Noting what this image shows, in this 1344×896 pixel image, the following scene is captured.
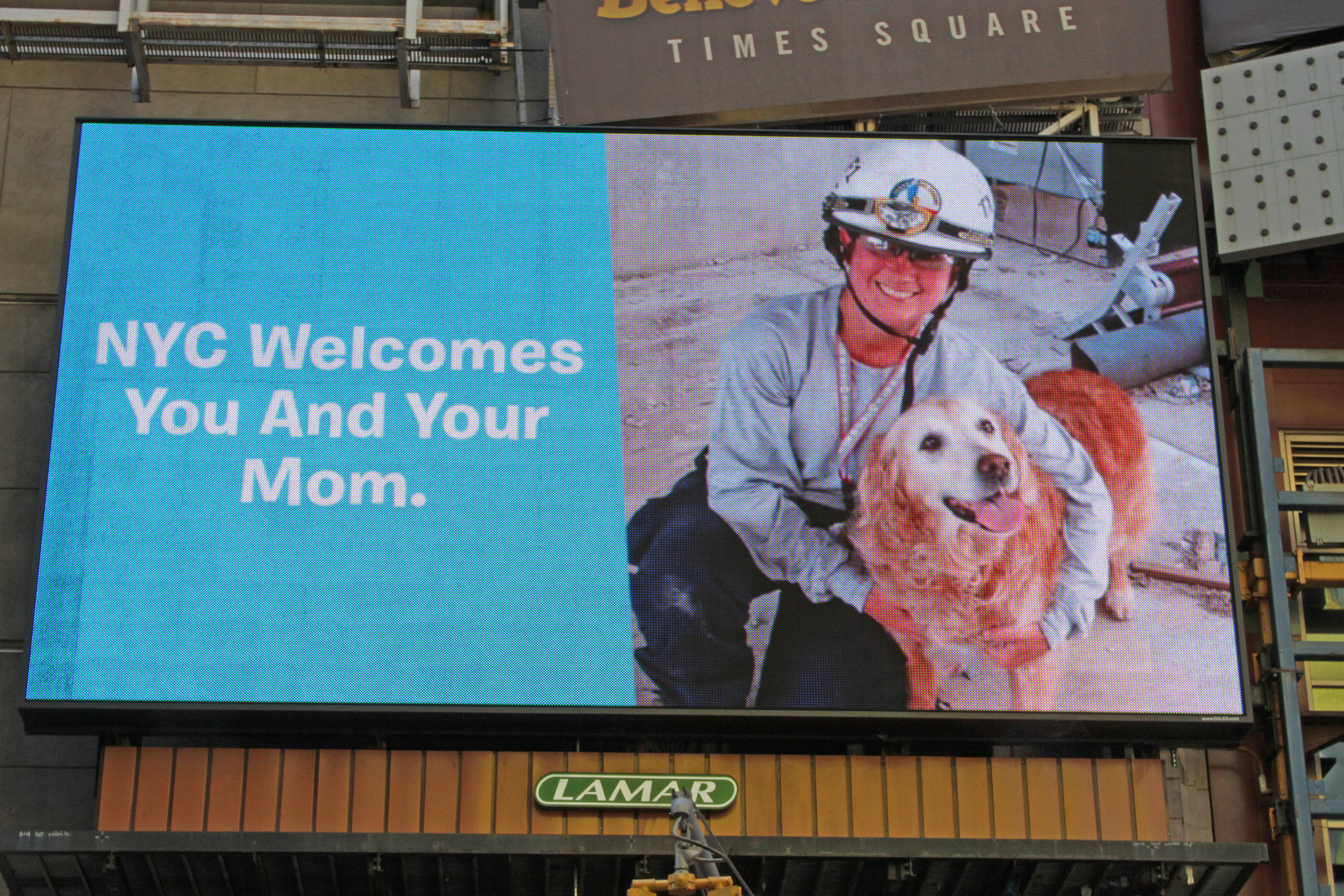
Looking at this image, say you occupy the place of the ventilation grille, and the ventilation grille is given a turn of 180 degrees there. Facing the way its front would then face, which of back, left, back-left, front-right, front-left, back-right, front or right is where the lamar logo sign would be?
back-left

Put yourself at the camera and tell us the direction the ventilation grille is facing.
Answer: facing the viewer

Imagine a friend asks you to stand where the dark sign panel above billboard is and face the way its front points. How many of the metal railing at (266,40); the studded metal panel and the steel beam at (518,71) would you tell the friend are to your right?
2

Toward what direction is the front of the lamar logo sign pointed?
toward the camera

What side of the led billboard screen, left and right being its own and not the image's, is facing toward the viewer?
front

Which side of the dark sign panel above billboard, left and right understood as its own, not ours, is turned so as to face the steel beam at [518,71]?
right

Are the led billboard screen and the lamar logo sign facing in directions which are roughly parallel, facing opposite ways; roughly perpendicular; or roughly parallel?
roughly parallel

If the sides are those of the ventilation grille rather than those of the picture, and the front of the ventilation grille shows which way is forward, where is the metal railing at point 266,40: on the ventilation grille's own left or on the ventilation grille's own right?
on the ventilation grille's own right

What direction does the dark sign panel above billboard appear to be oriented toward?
toward the camera
